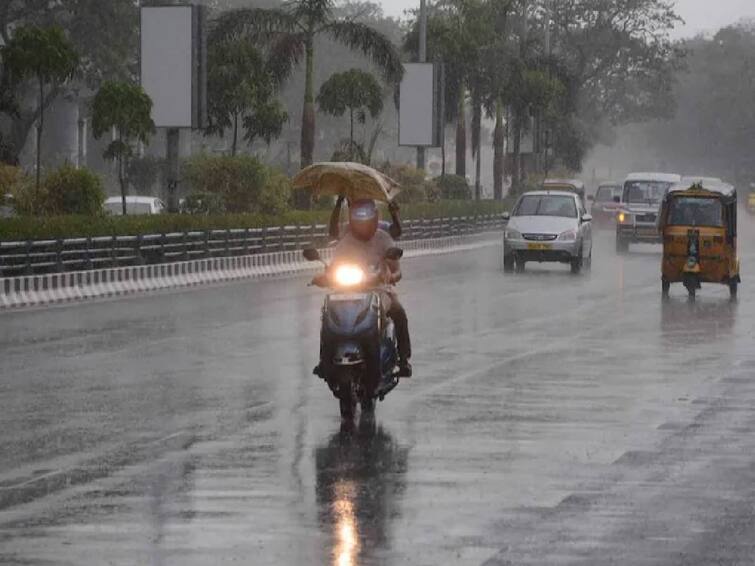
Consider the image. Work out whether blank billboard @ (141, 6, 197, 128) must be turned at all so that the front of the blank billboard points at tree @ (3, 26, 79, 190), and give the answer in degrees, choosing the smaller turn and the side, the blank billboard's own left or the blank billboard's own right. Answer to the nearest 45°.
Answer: approximately 45° to the blank billboard's own right

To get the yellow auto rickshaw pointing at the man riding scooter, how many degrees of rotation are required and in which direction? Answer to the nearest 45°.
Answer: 0° — it already faces them

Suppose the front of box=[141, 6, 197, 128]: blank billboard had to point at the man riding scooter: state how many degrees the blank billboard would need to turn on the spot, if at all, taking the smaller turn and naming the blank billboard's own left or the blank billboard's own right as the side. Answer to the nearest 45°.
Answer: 0° — it already faces them

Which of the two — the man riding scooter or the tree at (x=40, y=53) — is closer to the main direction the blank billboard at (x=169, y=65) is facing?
the man riding scooter

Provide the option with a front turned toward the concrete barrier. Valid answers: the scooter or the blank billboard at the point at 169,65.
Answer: the blank billboard

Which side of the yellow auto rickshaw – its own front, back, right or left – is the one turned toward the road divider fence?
right

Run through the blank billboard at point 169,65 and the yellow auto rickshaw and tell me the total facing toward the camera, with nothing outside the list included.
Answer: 2

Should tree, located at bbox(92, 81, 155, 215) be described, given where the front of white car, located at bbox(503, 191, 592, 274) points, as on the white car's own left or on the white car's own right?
on the white car's own right

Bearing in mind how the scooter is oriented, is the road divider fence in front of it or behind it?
behind

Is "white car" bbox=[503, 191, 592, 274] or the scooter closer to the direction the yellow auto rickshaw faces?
the scooter

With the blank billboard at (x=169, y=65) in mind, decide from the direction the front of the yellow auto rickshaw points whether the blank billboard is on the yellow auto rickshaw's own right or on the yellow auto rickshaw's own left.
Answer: on the yellow auto rickshaw's own right

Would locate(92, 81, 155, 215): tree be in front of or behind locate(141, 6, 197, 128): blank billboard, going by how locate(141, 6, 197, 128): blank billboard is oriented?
in front

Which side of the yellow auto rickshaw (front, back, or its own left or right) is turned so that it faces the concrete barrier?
right
